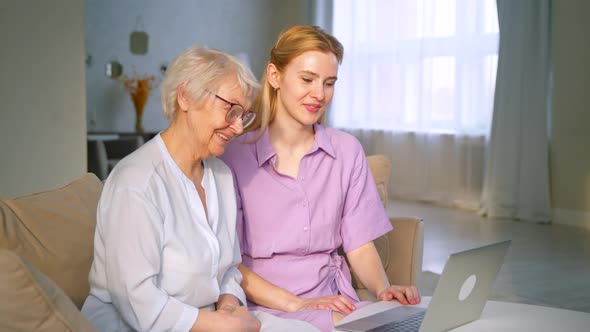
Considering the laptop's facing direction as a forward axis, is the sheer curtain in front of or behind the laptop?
in front

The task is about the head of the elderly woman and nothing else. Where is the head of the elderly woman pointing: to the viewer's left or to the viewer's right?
to the viewer's right

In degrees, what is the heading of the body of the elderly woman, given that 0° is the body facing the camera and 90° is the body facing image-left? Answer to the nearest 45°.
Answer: approximately 315°

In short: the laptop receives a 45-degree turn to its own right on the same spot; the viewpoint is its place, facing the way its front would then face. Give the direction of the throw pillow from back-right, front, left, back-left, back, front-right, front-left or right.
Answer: back-left

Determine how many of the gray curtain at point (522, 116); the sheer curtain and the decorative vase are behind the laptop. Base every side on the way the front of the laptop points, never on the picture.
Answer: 0

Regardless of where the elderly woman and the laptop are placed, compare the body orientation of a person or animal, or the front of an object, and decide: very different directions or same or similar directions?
very different directions

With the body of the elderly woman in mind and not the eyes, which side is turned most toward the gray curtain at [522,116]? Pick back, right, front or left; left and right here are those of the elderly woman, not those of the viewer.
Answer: left

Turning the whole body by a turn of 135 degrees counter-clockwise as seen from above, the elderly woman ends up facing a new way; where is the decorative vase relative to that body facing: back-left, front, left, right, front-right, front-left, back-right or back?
front

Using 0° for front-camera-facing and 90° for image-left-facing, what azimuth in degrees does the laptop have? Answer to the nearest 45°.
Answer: approximately 135°
